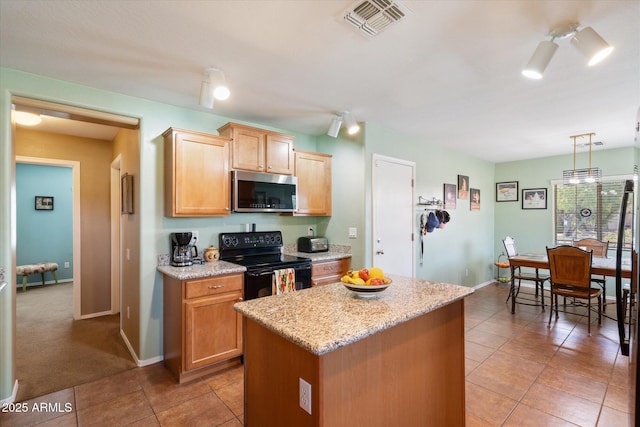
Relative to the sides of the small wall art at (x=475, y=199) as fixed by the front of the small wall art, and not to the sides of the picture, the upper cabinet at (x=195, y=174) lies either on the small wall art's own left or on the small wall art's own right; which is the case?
on the small wall art's own right

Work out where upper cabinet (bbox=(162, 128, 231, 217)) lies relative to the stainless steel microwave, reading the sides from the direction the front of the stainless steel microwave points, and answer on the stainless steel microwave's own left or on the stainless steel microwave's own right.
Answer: on the stainless steel microwave's own right

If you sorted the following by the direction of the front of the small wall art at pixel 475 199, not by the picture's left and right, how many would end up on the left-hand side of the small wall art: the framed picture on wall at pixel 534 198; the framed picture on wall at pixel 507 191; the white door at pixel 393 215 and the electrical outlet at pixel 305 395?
2

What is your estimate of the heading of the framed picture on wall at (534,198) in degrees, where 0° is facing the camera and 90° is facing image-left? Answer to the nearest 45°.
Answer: approximately 0°

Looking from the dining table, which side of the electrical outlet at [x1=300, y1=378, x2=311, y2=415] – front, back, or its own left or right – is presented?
back

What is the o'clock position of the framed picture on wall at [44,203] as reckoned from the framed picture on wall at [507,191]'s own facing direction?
the framed picture on wall at [44,203] is roughly at 2 o'clock from the framed picture on wall at [507,191].

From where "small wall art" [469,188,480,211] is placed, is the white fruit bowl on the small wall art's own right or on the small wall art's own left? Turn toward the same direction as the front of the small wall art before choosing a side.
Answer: on the small wall art's own right

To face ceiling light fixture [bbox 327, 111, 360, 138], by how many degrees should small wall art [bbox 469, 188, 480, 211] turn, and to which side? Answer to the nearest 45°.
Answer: approximately 45° to its right

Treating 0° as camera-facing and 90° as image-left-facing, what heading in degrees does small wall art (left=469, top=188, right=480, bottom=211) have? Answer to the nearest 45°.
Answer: approximately 315°

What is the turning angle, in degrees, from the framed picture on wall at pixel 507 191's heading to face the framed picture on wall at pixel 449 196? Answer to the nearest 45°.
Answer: approximately 45° to its right
